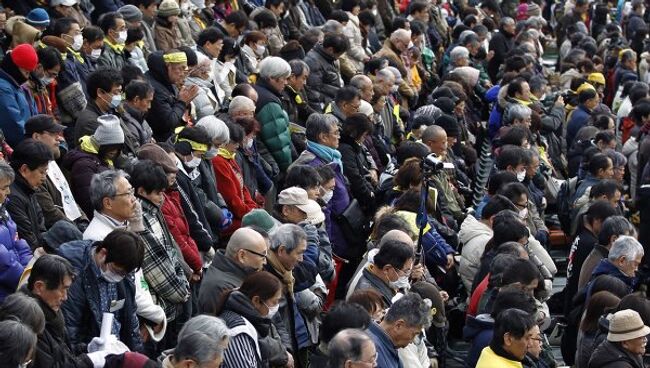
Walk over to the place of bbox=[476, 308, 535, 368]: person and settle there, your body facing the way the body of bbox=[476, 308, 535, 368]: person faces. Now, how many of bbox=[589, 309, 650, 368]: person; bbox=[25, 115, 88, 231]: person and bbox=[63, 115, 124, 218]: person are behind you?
2

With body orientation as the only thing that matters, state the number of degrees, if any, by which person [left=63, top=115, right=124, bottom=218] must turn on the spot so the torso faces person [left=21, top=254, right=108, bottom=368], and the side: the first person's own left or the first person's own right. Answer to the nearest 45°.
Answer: approximately 45° to the first person's own right

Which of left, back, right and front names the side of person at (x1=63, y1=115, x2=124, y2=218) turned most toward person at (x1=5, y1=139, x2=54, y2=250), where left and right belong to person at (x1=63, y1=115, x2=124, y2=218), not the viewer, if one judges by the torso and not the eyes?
right

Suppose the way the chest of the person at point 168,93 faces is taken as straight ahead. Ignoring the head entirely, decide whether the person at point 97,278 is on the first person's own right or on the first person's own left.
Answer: on the first person's own right
